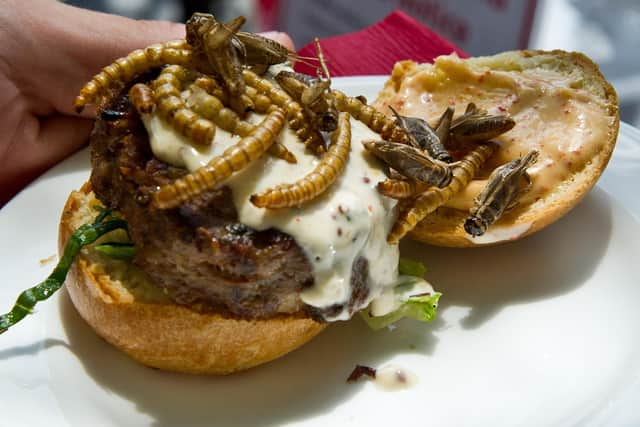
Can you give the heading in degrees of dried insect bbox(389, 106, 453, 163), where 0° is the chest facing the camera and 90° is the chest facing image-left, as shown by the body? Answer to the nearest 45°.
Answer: approximately 315°

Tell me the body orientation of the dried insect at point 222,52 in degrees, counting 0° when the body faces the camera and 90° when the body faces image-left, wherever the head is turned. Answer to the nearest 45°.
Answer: approximately 135°

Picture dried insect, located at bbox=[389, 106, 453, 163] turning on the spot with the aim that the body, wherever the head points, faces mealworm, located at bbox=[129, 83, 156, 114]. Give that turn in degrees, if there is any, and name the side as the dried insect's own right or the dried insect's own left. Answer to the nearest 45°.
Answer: approximately 90° to the dried insect's own right

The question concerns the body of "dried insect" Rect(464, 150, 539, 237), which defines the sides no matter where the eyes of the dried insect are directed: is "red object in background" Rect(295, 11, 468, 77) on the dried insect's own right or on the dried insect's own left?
on the dried insect's own right
